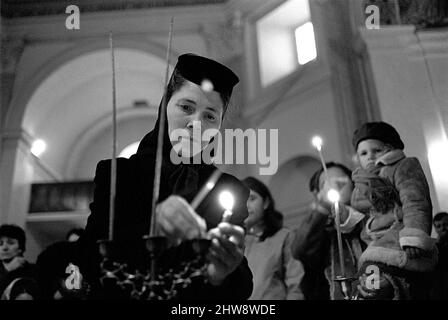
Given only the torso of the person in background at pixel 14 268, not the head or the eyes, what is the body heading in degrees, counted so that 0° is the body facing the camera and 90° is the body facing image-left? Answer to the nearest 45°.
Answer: approximately 45°

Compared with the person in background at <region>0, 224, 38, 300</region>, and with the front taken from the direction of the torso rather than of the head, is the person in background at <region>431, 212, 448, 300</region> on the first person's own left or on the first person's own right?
on the first person's own left

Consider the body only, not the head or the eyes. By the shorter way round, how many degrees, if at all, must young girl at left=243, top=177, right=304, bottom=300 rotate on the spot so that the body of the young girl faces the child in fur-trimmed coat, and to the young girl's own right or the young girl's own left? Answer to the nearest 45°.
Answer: approximately 90° to the young girl's own left

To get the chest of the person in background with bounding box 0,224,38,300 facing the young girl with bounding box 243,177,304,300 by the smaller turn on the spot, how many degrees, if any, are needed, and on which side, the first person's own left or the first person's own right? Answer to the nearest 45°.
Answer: approximately 135° to the first person's own left

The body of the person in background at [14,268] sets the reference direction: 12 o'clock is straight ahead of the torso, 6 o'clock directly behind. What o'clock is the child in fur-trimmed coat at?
The child in fur-trimmed coat is roughly at 9 o'clock from the person in background.

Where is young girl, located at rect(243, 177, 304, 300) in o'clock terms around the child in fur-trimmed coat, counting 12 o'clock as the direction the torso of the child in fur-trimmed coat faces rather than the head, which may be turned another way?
The young girl is roughly at 3 o'clock from the child in fur-trimmed coat.
